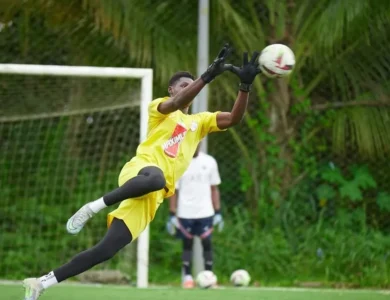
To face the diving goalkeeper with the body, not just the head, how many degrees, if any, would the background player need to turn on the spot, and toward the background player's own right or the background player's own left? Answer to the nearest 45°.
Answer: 0° — they already face them

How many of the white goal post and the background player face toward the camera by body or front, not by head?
2

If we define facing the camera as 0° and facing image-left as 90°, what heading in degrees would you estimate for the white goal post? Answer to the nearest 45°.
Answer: approximately 0°

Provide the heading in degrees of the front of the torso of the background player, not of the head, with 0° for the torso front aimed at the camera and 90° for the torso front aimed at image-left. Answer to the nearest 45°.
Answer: approximately 0°
